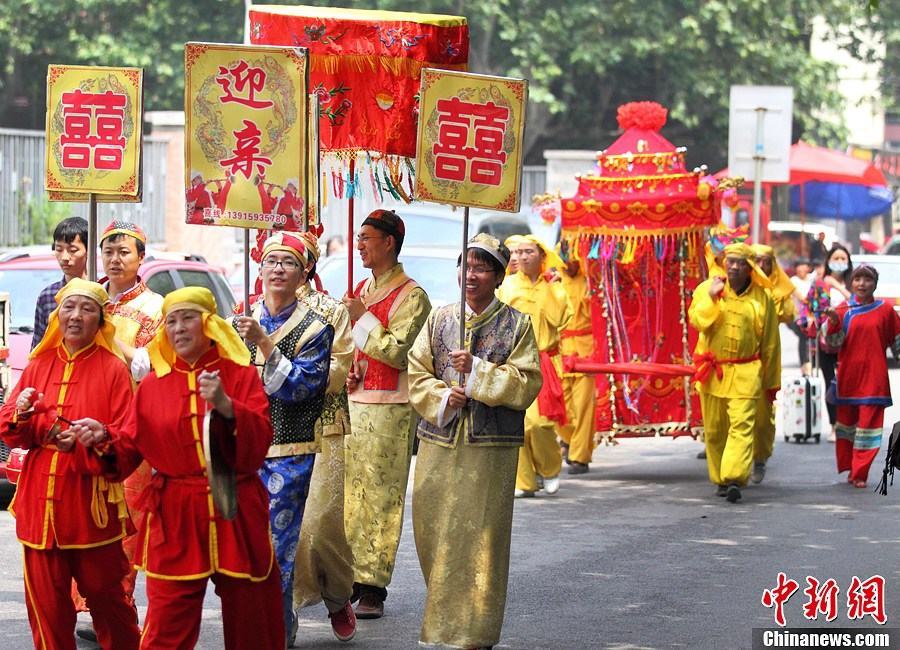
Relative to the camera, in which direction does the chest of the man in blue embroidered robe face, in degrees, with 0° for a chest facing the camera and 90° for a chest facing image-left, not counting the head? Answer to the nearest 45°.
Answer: approximately 45°

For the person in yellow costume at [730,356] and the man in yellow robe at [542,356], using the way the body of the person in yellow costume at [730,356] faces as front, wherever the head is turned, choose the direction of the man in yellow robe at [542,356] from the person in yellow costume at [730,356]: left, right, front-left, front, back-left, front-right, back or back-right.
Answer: right

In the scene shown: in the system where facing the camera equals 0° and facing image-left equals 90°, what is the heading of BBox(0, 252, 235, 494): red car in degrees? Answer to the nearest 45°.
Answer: approximately 45°

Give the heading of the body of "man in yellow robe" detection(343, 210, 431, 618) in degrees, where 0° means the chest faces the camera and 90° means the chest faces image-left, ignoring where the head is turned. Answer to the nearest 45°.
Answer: approximately 45°
